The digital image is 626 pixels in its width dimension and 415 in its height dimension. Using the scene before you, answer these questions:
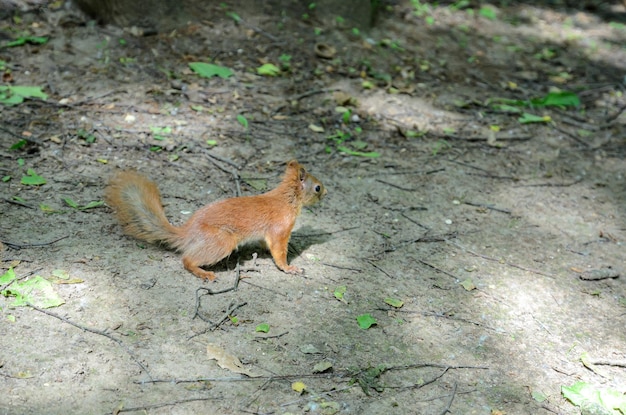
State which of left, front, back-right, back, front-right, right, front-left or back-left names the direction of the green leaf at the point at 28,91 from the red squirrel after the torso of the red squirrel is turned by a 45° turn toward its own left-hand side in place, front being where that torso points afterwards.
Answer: left

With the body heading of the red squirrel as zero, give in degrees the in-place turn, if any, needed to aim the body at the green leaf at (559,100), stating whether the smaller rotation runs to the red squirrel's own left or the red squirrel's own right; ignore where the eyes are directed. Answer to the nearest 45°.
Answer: approximately 45° to the red squirrel's own left

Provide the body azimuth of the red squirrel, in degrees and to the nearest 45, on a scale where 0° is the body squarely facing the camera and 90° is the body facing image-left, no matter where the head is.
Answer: approximately 270°

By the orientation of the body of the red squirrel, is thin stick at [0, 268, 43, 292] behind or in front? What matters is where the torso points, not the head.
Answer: behind

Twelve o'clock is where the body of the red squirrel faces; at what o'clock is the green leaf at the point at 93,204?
The green leaf is roughly at 7 o'clock from the red squirrel.

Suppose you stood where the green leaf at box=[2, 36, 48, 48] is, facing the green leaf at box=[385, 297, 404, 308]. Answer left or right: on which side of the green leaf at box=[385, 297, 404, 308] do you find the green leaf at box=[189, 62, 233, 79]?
left

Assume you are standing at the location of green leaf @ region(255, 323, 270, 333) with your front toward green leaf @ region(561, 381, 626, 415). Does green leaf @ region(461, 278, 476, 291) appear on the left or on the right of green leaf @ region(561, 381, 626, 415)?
left

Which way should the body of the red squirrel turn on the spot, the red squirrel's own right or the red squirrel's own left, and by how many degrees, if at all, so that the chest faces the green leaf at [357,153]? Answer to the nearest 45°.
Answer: approximately 45° to the red squirrel's own left

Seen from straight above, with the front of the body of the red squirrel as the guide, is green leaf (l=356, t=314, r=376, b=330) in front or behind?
in front

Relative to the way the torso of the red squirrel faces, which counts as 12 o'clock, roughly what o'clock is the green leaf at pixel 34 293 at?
The green leaf is roughly at 5 o'clock from the red squirrel.

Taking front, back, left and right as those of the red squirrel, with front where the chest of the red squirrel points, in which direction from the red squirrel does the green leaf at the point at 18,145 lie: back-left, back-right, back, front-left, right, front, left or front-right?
back-left

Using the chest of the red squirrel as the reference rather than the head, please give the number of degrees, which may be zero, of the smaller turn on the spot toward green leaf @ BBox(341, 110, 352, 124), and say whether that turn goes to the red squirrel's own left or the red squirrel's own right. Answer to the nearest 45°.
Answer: approximately 45° to the red squirrel's own left

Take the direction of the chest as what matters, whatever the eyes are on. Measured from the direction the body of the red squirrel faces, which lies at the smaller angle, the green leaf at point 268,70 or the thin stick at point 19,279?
the green leaf

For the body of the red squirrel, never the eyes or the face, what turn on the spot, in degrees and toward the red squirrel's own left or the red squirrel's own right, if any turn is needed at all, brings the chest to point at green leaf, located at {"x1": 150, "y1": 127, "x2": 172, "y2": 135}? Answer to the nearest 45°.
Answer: approximately 90° to the red squirrel's own left

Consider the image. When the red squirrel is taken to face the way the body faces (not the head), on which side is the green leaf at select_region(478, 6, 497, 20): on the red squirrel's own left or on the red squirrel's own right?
on the red squirrel's own left
